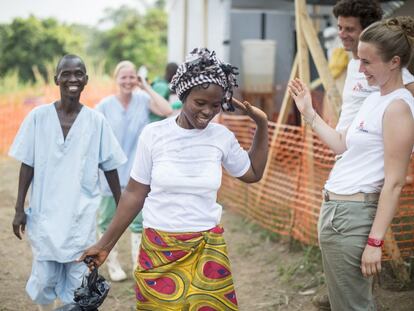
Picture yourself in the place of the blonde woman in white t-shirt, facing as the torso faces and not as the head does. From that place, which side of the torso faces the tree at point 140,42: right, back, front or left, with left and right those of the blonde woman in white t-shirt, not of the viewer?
right

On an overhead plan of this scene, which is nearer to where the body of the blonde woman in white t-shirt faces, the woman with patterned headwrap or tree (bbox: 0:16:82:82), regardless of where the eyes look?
the woman with patterned headwrap

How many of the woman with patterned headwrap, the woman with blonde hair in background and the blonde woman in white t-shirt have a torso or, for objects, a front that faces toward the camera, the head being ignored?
2

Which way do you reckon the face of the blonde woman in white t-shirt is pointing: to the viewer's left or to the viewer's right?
to the viewer's left

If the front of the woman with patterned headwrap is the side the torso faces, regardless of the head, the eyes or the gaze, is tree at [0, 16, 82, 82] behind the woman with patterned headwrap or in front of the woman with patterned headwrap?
behind

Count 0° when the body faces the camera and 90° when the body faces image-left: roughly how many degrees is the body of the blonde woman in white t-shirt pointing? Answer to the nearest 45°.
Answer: approximately 90°

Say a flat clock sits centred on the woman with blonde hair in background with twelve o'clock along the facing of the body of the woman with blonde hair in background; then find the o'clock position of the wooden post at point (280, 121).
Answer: The wooden post is roughly at 8 o'clock from the woman with blonde hair in background.

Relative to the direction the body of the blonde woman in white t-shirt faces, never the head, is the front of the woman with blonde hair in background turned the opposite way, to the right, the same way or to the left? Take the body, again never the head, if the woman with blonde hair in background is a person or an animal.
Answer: to the left

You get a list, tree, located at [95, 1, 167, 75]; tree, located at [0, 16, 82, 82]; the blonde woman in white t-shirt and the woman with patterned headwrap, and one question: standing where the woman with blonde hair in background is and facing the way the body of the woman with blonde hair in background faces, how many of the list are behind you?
2

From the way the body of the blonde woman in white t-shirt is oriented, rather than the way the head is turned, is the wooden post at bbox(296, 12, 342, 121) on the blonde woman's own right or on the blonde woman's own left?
on the blonde woman's own right

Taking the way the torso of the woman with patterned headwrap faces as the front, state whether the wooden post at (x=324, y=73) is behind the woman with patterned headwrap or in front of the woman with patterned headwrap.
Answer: behind

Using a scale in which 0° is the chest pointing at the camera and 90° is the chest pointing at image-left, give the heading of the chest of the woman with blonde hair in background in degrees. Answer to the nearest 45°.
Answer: approximately 0°

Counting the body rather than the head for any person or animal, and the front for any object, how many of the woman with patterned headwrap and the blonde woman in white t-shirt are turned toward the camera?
1
